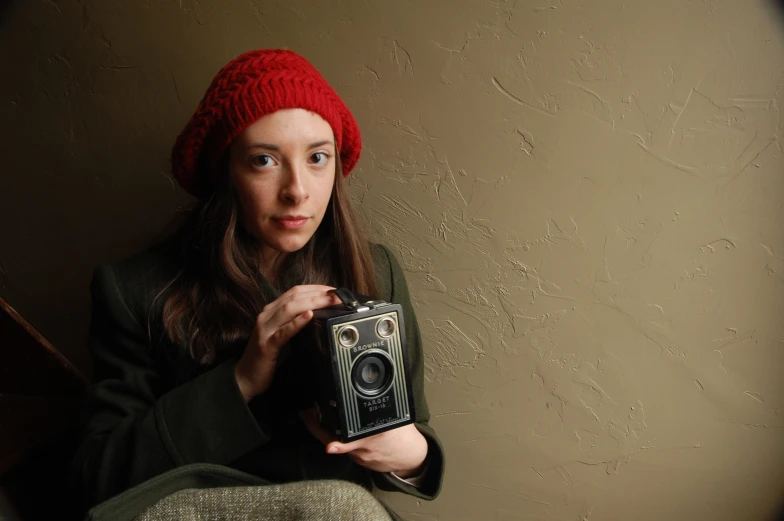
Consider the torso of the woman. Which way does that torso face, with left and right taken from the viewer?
facing the viewer and to the right of the viewer
